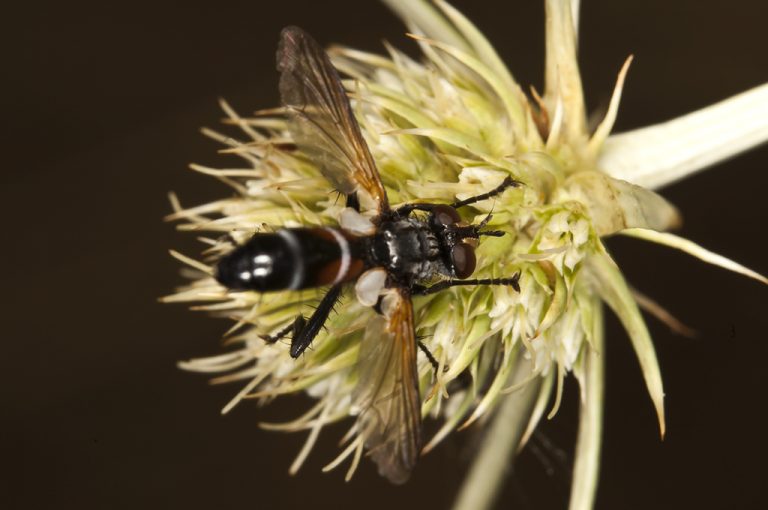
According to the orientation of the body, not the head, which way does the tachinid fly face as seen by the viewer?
to the viewer's right
